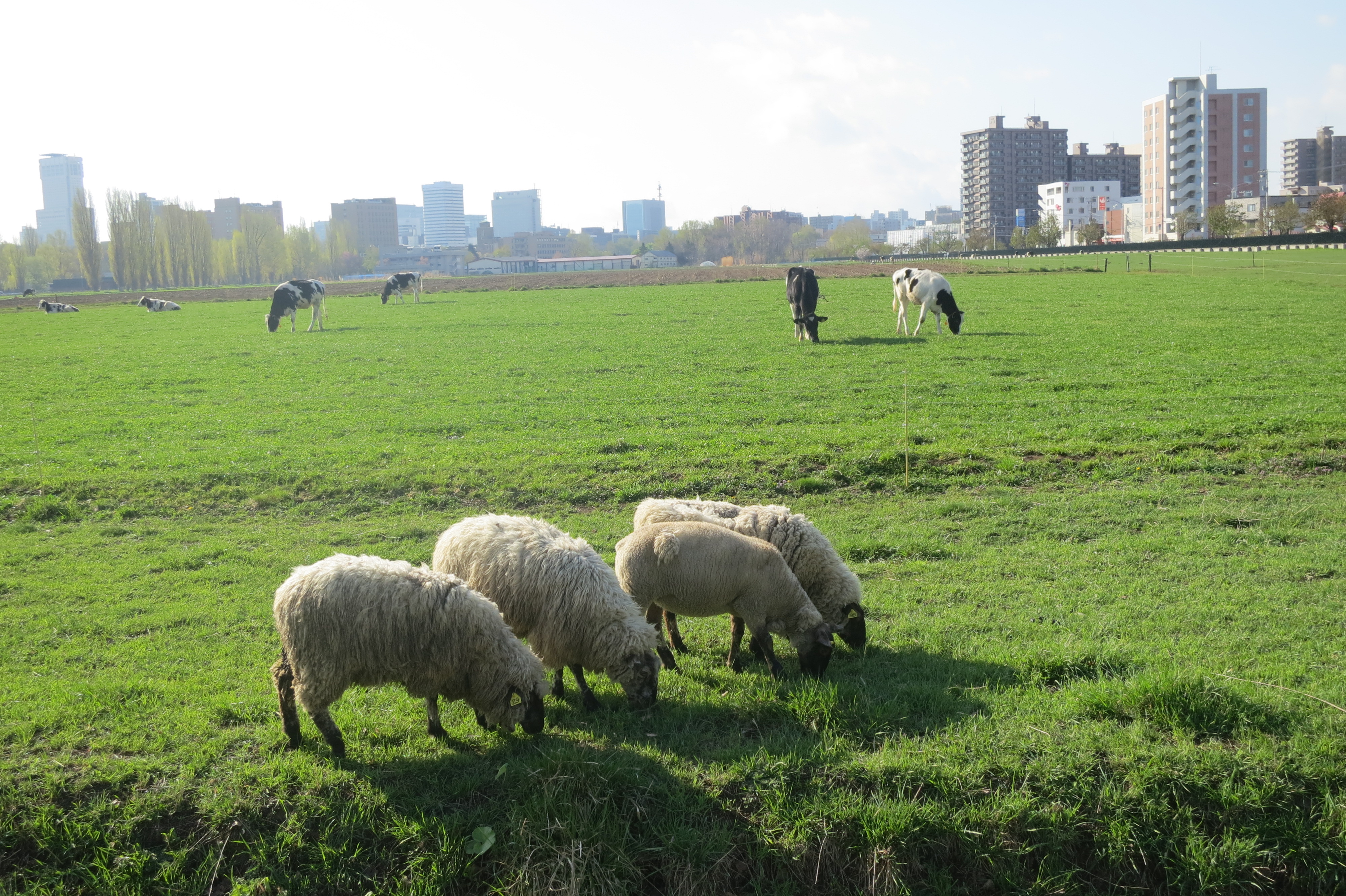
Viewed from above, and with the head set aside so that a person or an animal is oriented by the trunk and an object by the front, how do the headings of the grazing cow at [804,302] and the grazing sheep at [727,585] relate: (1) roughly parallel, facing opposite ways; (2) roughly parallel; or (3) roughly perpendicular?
roughly perpendicular

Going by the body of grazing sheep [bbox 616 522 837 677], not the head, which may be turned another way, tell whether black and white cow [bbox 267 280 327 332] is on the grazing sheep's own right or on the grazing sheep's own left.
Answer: on the grazing sheep's own left

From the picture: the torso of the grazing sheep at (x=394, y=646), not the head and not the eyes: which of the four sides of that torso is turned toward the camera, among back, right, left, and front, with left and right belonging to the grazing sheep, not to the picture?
right

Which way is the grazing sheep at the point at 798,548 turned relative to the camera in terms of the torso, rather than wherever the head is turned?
to the viewer's right

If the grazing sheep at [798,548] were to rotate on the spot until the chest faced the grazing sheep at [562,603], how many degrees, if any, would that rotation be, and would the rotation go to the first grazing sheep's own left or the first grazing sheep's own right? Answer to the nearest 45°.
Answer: approximately 135° to the first grazing sheep's own right

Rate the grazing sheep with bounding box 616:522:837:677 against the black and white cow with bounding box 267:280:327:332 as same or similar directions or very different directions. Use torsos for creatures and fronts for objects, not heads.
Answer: very different directions

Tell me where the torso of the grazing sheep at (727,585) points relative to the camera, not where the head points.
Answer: to the viewer's right

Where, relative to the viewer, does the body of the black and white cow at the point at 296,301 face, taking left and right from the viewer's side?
facing to the left of the viewer
